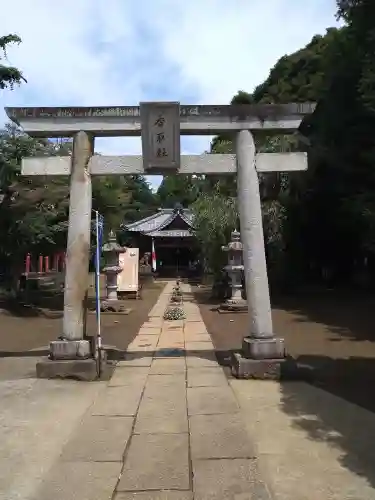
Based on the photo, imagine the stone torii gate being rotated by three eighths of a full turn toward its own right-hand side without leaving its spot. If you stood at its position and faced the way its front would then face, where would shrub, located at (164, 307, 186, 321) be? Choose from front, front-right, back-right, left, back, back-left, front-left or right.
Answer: front-right

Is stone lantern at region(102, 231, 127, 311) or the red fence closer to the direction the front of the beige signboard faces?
the stone lantern

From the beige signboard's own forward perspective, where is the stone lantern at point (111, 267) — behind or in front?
in front

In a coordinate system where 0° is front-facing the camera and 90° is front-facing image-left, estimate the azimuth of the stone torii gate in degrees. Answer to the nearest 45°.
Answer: approximately 0°

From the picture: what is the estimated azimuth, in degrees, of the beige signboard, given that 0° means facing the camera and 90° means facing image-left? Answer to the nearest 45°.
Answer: approximately 0°

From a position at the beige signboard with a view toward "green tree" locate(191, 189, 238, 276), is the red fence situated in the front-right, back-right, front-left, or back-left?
back-left

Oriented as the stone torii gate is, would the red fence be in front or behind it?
behind
